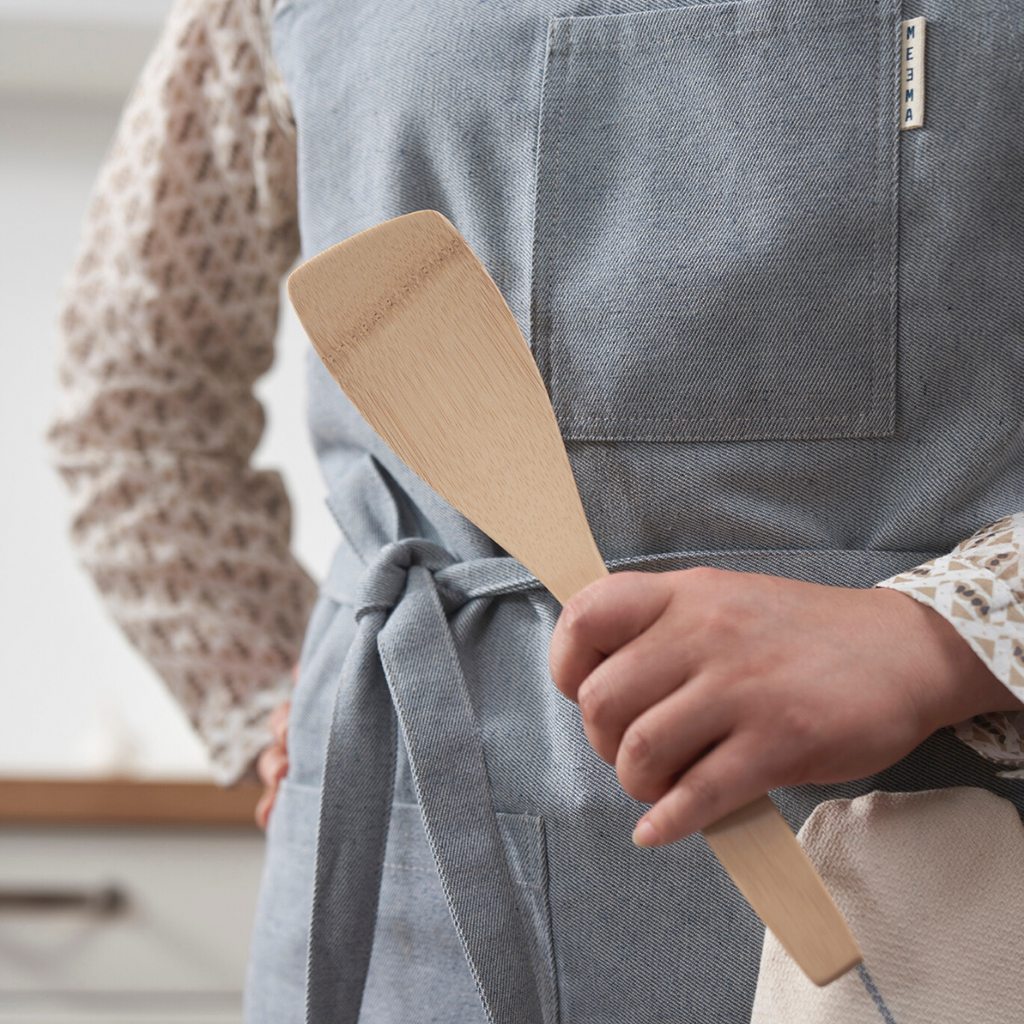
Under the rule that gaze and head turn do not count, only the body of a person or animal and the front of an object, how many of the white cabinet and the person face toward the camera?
2

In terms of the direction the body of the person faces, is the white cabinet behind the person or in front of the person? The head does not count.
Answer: behind

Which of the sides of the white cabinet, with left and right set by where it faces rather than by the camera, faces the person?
front

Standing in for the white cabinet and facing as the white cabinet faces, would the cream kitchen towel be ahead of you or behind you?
ahead

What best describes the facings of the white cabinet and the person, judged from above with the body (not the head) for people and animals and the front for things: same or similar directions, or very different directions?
same or similar directions

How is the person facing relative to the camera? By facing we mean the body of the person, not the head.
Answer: toward the camera

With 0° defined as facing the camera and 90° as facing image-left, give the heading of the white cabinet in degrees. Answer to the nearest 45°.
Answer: approximately 0°
